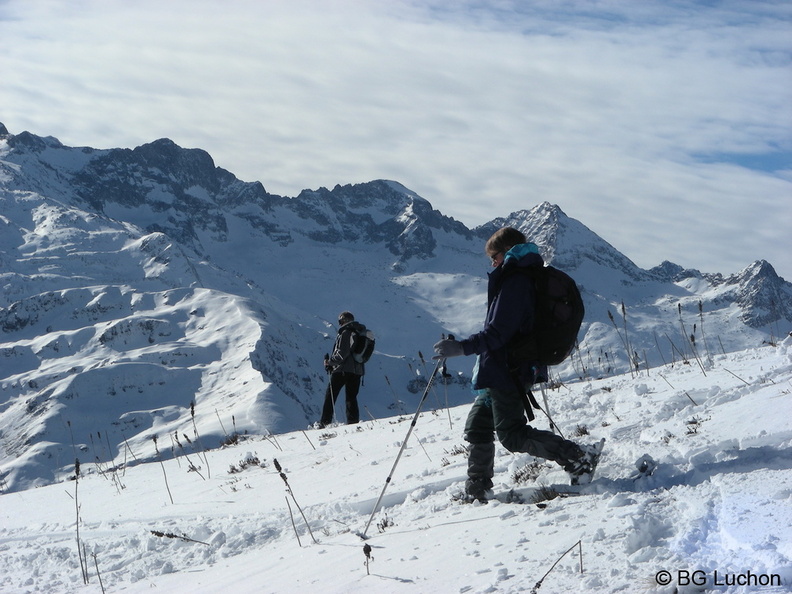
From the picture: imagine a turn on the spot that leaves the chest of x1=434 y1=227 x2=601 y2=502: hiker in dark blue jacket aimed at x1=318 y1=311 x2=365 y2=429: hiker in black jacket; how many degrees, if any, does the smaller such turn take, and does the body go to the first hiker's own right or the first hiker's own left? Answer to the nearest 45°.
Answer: approximately 90° to the first hiker's own right

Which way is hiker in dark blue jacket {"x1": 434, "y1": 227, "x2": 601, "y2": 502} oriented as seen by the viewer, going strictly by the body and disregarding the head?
to the viewer's left
